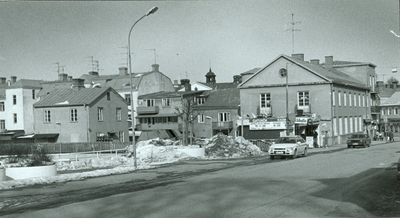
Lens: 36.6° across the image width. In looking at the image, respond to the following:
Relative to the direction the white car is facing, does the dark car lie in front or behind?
behind

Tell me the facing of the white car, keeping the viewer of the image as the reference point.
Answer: facing the viewer and to the left of the viewer

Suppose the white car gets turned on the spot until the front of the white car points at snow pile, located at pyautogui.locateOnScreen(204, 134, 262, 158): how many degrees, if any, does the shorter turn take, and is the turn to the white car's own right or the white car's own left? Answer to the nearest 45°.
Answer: approximately 90° to the white car's own right
